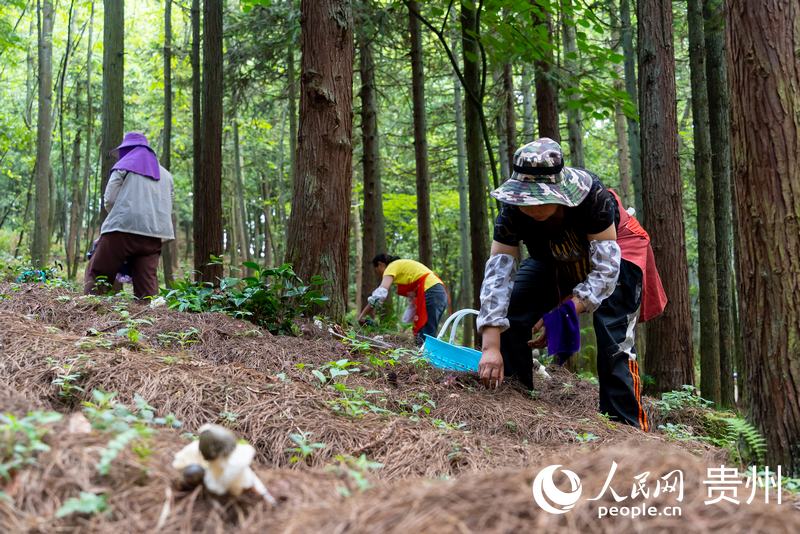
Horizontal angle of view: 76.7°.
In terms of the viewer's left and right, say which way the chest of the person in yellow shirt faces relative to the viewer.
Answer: facing to the left of the viewer

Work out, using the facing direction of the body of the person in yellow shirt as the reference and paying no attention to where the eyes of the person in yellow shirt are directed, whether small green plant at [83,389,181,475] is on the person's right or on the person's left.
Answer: on the person's left

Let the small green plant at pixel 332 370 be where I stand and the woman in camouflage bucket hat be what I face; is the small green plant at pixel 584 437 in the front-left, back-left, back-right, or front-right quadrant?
front-right

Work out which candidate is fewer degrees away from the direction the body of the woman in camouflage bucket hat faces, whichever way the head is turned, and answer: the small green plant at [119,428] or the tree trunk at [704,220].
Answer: the small green plant

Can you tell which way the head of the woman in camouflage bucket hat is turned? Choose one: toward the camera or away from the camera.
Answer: toward the camera

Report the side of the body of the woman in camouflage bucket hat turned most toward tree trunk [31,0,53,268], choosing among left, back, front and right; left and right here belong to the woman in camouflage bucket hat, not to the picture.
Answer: right

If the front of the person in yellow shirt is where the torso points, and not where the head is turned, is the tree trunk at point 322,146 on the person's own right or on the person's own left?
on the person's own left

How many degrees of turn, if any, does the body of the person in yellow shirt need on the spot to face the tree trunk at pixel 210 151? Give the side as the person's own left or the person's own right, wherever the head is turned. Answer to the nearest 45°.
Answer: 0° — they already face it

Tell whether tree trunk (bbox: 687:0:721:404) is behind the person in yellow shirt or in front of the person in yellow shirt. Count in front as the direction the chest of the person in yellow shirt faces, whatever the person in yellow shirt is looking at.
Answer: behind
